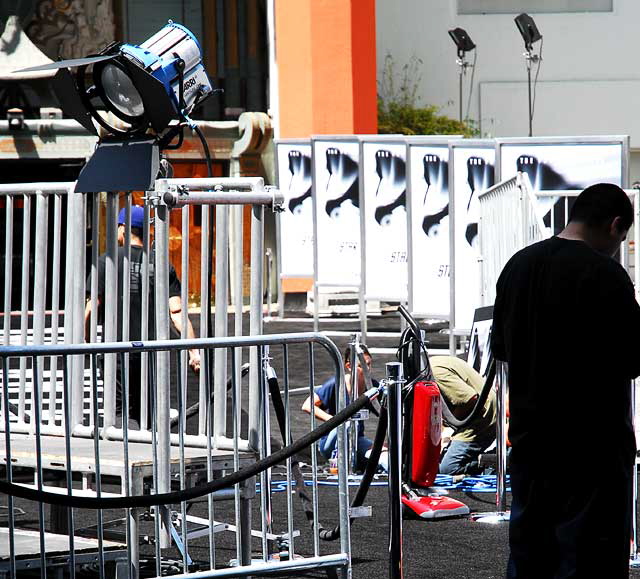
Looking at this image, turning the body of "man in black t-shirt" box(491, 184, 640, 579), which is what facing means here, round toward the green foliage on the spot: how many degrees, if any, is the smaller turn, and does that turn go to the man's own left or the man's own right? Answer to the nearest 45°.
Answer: approximately 45° to the man's own left

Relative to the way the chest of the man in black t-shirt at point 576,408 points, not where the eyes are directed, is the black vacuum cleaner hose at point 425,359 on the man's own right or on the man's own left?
on the man's own left

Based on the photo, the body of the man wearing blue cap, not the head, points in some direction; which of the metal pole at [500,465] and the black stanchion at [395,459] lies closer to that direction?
the metal pole

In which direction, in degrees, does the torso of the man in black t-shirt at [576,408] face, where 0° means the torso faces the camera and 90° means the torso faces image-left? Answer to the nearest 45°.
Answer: approximately 225°

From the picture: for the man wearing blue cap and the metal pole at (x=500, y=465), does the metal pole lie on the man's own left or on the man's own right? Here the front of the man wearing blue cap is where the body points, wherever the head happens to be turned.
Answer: on the man's own right

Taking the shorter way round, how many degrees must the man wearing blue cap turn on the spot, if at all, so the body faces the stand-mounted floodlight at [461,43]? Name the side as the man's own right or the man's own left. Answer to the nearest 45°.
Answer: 0° — they already face it
